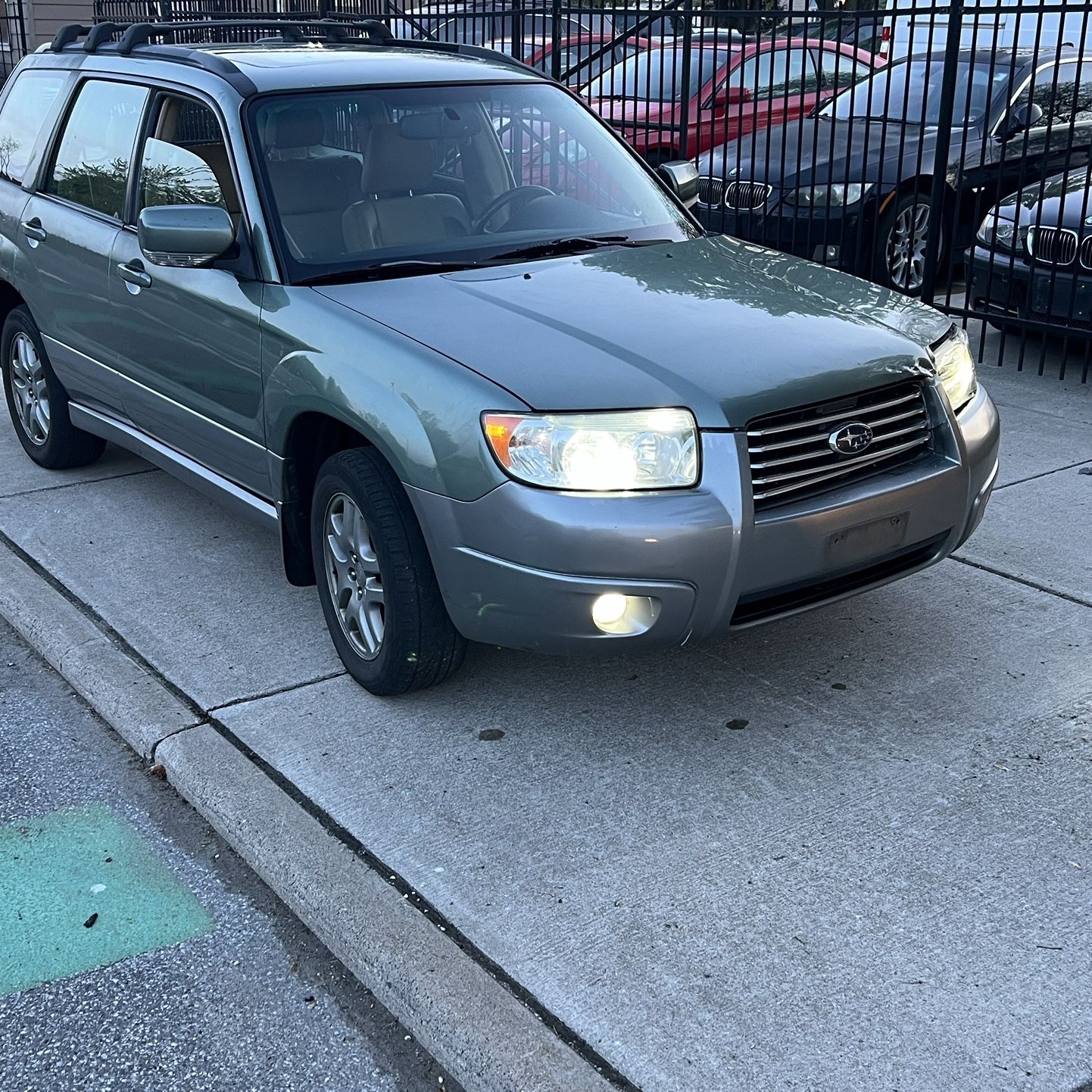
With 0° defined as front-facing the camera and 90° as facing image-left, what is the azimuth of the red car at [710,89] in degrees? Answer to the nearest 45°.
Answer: approximately 45°

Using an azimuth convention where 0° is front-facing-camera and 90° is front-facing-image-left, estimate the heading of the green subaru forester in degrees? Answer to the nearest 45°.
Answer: approximately 315°

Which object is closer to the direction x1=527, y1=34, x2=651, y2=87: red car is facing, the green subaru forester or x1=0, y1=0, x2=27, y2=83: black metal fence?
the green subaru forester

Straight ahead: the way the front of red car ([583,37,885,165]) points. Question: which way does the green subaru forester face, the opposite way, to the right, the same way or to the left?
to the left

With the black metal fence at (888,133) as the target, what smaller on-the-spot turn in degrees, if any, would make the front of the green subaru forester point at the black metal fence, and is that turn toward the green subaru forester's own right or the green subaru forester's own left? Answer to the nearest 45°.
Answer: approximately 90° to the green subaru forester's own left

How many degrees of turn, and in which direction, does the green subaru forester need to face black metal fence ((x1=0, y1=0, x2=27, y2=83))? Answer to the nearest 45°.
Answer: approximately 135° to its left

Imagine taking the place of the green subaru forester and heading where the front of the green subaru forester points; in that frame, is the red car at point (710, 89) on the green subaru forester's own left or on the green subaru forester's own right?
on the green subaru forester's own left

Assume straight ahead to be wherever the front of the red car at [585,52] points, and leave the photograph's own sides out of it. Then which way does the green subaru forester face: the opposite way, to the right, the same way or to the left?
to the left
